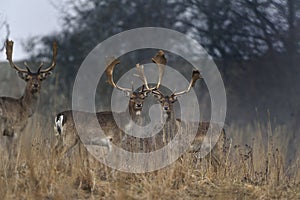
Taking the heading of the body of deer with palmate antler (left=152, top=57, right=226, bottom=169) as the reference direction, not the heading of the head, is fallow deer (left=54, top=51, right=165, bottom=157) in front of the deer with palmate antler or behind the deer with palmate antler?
in front

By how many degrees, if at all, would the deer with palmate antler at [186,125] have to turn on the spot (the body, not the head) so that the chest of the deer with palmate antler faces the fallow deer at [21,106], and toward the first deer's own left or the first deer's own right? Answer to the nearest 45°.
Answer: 0° — it already faces it

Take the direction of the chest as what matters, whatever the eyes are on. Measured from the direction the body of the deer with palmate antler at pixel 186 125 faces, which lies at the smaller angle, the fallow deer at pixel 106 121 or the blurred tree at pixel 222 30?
the fallow deer

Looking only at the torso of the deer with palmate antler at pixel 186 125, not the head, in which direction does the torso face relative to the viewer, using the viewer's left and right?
facing to the left of the viewer

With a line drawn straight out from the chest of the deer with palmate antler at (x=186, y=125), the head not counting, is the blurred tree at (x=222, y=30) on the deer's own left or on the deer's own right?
on the deer's own right
